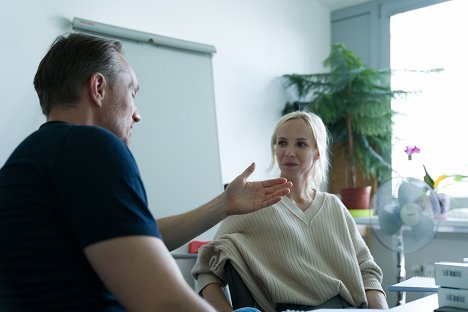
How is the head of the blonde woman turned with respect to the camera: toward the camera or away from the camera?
toward the camera

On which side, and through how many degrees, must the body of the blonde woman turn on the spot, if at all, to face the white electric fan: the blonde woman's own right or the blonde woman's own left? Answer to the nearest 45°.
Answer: approximately 135° to the blonde woman's own left

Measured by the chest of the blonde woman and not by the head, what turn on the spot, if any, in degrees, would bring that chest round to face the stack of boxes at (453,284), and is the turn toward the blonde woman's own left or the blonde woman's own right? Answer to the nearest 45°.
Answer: approximately 45° to the blonde woman's own left

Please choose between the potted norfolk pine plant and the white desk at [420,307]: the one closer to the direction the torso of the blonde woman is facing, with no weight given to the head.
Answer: the white desk

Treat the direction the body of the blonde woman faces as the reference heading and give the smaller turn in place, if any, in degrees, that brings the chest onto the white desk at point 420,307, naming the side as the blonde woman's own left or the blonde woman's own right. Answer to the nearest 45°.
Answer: approximately 45° to the blonde woman's own left

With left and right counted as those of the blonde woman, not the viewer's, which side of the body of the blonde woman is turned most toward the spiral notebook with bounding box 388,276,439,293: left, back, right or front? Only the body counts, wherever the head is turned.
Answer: left

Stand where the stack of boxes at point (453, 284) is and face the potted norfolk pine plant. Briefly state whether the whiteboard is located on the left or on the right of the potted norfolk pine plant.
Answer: left

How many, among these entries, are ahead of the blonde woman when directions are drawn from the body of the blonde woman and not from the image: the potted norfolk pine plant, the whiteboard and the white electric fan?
0

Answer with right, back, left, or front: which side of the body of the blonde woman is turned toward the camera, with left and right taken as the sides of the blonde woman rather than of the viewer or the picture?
front

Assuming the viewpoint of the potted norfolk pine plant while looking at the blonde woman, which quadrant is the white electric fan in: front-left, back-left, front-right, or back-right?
front-left

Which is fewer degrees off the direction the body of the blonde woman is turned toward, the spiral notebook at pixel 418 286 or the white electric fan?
the spiral notebook

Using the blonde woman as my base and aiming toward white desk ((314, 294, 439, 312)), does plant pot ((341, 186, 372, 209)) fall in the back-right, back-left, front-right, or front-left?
back-left
